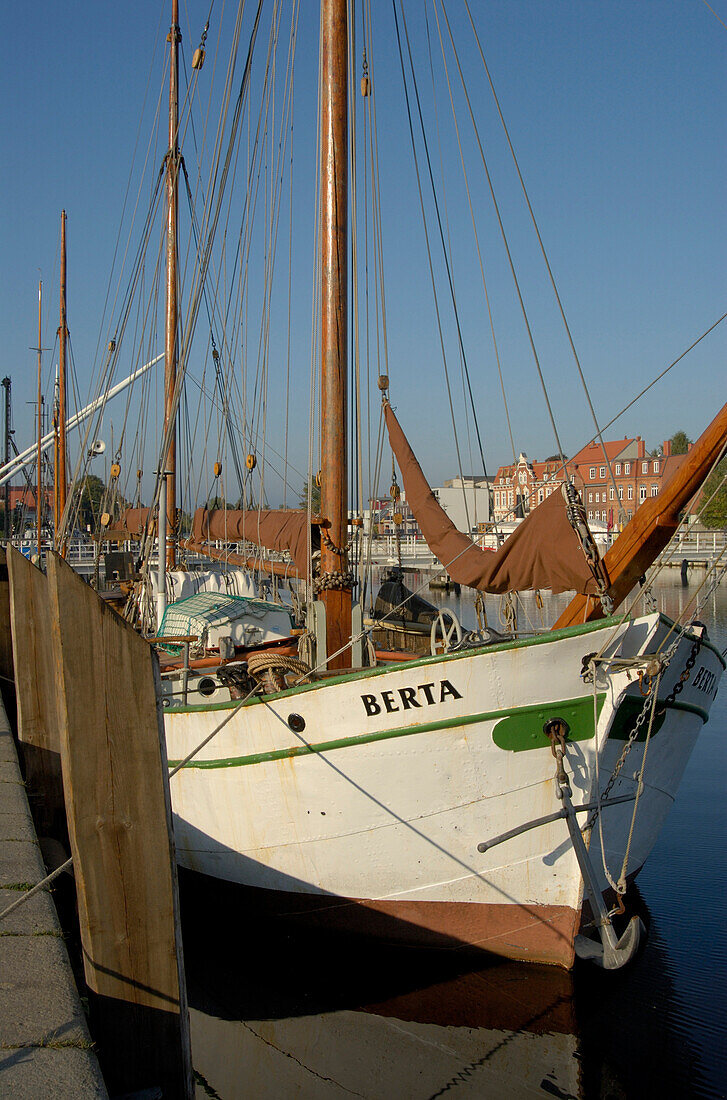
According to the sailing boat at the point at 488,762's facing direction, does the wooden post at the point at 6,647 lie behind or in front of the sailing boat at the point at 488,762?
behind

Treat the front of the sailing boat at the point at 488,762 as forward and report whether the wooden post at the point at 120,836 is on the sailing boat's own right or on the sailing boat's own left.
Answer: on the sailing boat's own right

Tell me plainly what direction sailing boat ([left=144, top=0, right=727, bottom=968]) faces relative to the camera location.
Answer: facing the viewer and to the right of the viewer

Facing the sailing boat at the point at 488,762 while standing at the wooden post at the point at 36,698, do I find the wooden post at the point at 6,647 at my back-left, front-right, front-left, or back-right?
back-left
